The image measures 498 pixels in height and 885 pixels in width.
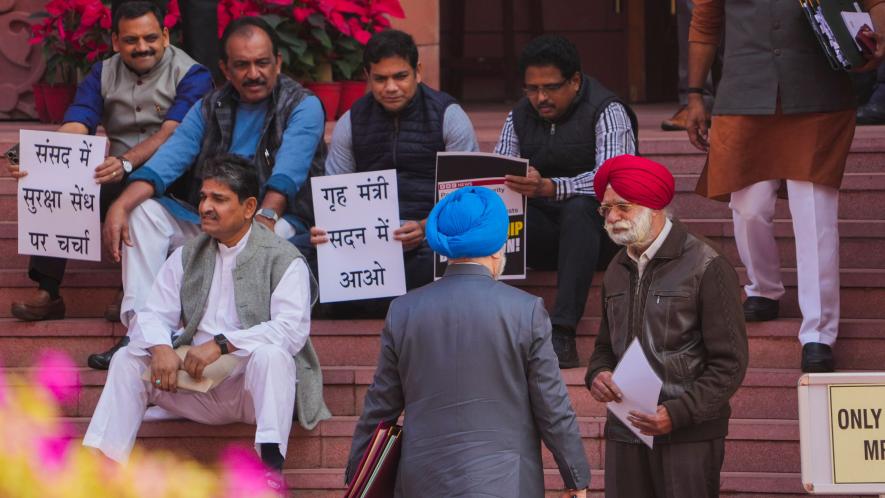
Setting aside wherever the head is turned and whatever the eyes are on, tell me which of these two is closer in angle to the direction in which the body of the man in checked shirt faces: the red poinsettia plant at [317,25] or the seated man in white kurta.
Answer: the seated man in white kurta

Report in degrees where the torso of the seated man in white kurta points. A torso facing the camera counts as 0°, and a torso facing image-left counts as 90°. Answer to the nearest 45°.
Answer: approximately 45°

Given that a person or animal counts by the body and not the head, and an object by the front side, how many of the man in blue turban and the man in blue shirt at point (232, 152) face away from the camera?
1

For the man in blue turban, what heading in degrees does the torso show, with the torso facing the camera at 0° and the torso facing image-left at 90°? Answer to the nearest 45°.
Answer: approximately 180°

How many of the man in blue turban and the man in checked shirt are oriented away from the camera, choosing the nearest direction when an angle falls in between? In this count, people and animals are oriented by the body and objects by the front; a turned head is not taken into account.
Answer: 1

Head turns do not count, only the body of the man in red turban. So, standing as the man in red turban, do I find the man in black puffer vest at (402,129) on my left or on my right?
on my right
